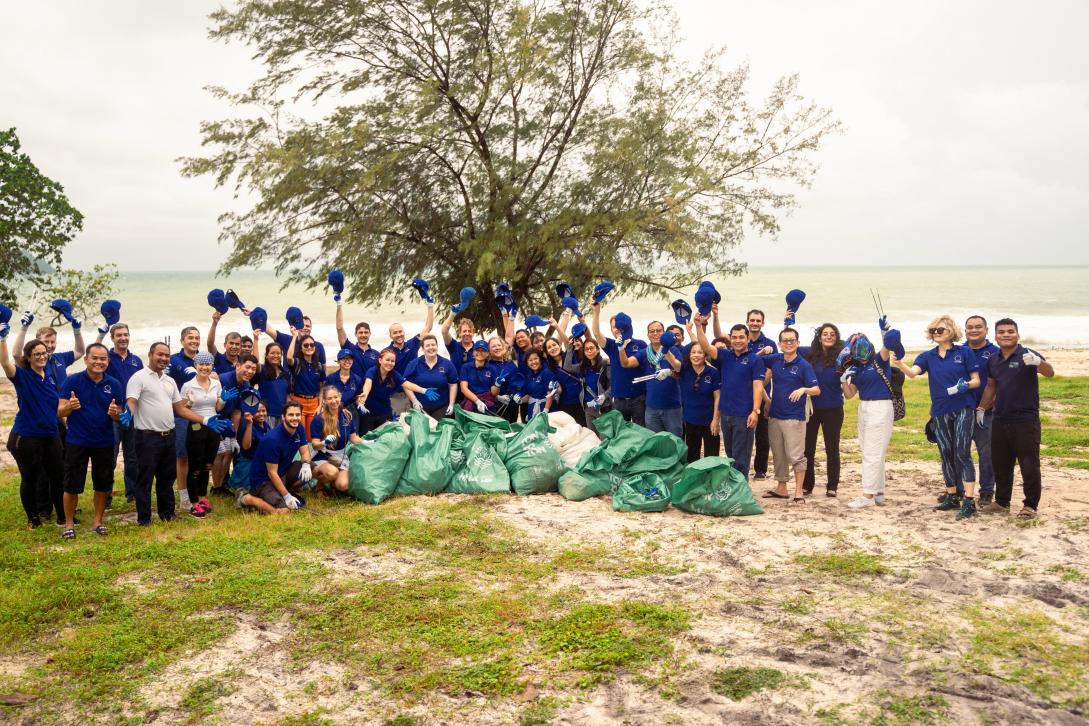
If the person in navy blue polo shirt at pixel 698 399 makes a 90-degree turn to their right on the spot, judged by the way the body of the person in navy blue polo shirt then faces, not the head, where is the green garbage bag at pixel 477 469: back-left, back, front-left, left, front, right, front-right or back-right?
front

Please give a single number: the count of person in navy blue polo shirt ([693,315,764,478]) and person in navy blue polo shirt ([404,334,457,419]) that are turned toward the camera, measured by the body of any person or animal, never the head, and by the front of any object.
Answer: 2

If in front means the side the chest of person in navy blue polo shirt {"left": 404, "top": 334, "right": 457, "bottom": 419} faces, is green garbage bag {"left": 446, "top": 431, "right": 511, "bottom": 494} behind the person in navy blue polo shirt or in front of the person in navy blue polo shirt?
in front

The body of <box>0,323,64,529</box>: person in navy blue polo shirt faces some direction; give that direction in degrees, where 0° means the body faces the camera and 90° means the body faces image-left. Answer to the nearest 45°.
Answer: approximately 315°

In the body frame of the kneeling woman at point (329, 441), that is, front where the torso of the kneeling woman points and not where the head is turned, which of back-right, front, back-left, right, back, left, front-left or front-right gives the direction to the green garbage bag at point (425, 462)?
front-left
